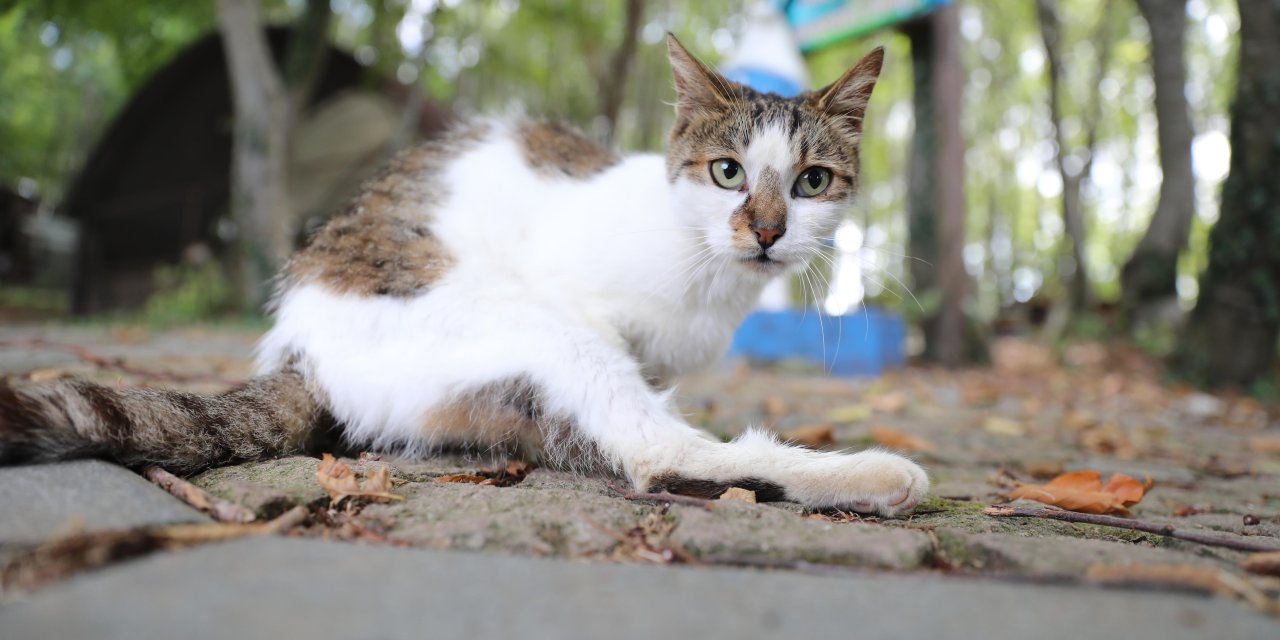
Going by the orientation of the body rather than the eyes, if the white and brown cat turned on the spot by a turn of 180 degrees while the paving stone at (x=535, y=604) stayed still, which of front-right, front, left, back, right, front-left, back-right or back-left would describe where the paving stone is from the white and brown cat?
left

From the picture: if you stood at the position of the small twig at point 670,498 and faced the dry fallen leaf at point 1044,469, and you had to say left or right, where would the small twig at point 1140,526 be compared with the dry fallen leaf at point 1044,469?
right

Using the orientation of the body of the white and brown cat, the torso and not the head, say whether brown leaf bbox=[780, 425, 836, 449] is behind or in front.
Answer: in front

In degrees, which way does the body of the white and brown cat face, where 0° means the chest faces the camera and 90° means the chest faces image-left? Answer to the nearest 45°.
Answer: approximately 270°

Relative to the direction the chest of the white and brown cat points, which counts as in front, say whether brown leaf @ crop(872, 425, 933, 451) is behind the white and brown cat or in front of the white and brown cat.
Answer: in front

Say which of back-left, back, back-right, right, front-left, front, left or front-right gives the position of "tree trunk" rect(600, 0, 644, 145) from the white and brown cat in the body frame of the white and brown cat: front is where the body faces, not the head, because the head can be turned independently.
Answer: left

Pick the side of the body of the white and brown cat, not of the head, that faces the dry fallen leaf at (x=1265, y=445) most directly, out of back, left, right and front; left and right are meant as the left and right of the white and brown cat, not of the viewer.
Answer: front

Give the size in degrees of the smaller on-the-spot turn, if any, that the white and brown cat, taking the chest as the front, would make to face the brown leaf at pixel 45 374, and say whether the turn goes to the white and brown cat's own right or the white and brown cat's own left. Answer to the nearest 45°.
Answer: approximately 135° to the white and brown cat's own left

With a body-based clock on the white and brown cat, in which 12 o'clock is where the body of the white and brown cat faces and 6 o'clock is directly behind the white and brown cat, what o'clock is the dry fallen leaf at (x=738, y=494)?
The dry fallen leaf is roughly at 2 o'clock from the white and brown cat.

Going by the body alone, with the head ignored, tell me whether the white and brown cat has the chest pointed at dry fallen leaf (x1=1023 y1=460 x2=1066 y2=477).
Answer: yes

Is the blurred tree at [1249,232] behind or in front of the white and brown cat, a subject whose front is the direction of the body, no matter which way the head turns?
in front
